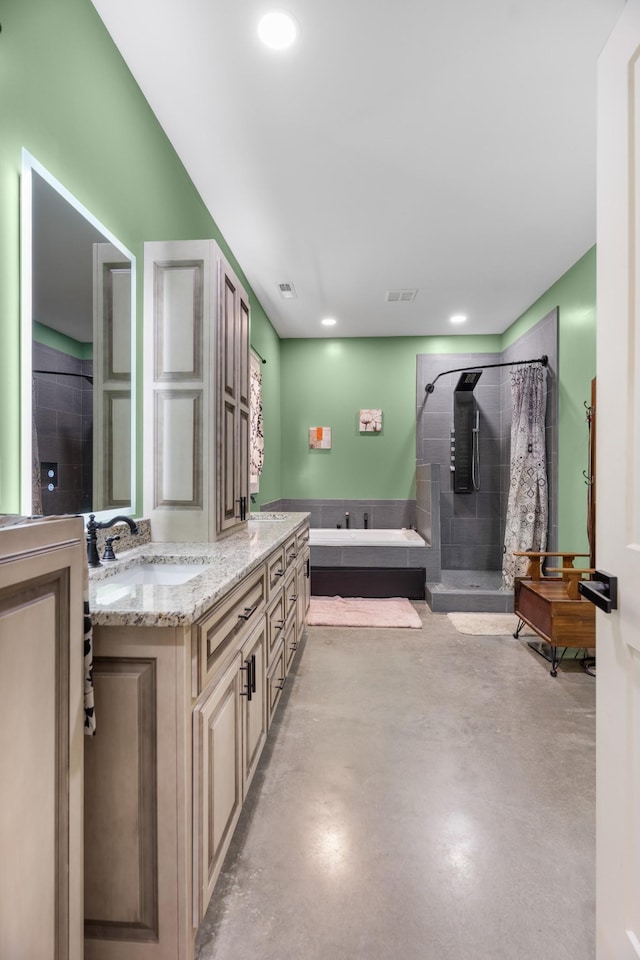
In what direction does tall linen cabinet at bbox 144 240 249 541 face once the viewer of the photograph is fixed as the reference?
facing to the right of the viewer

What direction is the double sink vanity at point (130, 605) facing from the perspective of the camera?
to the viewer's right

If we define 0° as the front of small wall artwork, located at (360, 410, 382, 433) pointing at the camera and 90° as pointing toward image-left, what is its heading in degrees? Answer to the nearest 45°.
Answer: approximately 0°

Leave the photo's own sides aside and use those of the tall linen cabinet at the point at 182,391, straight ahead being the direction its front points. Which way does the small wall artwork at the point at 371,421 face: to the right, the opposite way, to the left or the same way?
to the right

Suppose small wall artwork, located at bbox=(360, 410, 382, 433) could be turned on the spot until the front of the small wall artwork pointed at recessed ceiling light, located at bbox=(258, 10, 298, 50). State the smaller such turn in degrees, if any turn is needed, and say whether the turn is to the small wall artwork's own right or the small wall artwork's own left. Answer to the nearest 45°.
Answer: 0° — it already faces it
